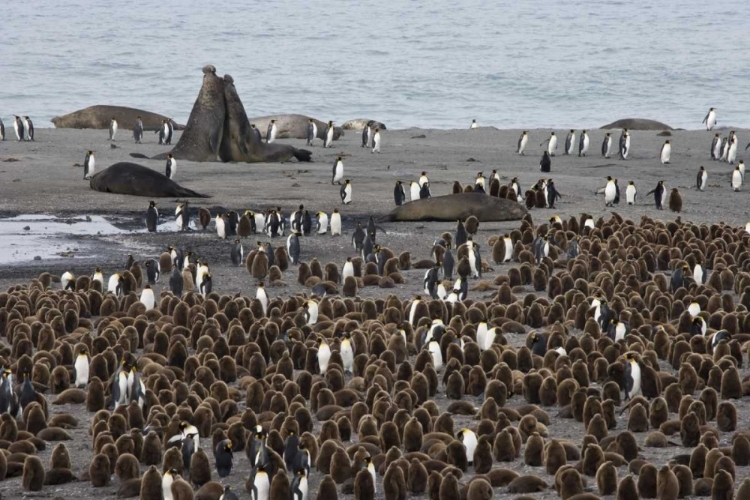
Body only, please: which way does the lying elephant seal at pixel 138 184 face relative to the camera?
to the viewer's left

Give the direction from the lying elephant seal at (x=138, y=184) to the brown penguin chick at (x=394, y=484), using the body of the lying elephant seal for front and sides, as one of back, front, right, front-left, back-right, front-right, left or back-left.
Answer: left

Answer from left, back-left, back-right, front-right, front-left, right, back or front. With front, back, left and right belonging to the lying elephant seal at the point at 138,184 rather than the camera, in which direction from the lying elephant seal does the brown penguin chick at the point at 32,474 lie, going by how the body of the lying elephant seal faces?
left

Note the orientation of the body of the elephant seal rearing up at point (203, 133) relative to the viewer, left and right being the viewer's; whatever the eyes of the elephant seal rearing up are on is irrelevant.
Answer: facing to the right of the viewer

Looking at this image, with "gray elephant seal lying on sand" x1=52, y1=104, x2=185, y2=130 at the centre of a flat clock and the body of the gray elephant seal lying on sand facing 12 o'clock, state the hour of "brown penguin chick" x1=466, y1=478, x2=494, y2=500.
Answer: The brown penguin chick is roughly at 9 o'clock from the gray elephant seal lying on sand.

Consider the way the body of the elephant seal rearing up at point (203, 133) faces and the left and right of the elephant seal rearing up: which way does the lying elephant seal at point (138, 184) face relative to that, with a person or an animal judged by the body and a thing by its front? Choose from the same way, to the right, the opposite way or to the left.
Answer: the opposite way

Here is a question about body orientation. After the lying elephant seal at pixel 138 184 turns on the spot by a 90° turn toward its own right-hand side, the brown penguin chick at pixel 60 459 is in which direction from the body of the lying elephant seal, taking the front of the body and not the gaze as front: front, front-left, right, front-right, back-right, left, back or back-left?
back

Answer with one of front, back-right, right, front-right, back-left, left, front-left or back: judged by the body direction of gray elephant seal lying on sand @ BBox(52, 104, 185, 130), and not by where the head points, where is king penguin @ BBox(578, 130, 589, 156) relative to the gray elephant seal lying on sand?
back-left

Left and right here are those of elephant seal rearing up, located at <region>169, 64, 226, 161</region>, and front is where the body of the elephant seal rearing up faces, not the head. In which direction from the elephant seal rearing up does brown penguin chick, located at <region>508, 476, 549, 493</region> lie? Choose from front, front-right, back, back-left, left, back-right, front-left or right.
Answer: right

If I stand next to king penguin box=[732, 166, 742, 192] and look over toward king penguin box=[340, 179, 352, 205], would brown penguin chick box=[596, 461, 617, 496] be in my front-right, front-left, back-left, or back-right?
front-left

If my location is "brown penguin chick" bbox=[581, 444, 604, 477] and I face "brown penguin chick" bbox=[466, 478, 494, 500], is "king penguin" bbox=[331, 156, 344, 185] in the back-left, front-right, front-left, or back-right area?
back-right
